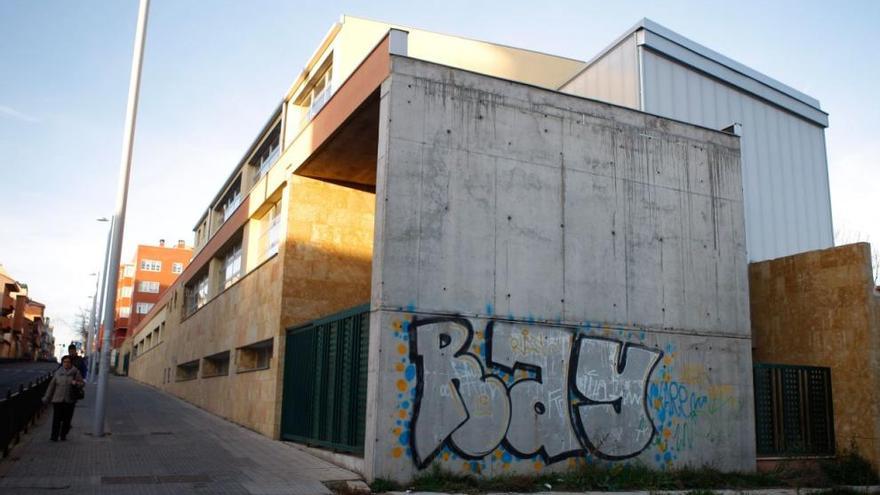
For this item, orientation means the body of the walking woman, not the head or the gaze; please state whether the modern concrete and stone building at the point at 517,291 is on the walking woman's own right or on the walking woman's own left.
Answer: on the walking woman's own left

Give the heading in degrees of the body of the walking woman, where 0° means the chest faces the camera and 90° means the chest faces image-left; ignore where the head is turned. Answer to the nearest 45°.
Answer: approximately 0°
